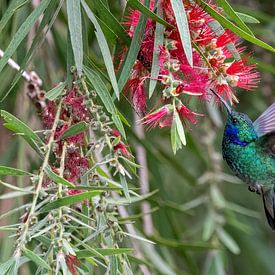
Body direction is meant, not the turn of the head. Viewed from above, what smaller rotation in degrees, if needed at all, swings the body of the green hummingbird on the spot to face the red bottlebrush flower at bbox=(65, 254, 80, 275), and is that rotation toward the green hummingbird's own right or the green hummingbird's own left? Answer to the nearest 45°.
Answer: approximately 45° to the green hummingbird's own left

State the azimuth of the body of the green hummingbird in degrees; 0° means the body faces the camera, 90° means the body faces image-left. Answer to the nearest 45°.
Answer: approximately 90°

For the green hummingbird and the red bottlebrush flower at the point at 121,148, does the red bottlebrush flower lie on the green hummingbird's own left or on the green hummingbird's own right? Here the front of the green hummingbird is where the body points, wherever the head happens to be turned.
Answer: on the green hummingbird's own right
